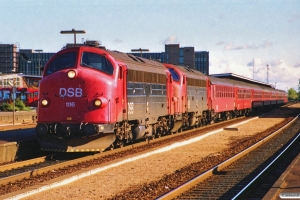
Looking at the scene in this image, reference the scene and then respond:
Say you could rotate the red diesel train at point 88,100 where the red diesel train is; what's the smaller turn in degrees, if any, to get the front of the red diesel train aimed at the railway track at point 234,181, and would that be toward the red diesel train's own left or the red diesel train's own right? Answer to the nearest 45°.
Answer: approximately 90° to the red diesel train's own left

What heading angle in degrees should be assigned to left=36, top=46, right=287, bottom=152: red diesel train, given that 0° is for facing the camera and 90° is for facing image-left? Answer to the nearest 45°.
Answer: approximately 45°
